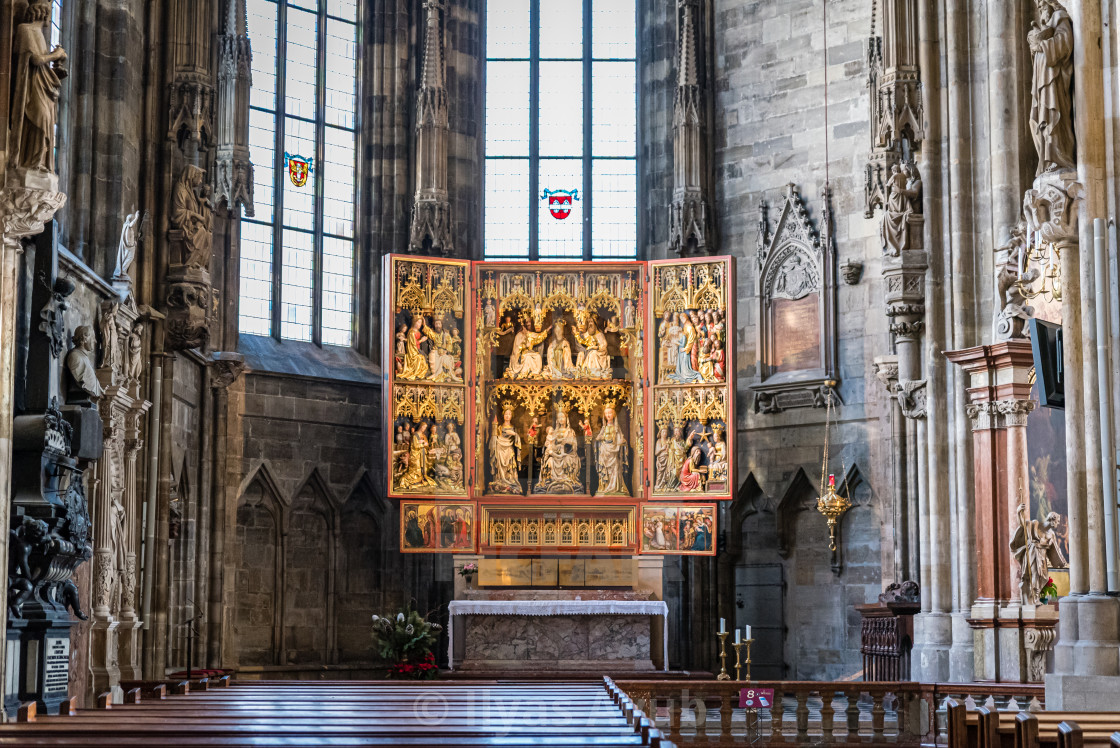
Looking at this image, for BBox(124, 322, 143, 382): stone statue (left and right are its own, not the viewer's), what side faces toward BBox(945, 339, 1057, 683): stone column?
front

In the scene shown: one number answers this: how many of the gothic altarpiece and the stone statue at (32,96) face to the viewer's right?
1

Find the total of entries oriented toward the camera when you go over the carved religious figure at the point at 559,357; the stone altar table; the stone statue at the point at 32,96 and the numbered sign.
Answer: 3

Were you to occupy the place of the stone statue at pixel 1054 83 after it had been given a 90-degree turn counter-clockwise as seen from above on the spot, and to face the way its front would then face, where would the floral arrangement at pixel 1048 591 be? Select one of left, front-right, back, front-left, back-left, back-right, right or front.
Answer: back-left

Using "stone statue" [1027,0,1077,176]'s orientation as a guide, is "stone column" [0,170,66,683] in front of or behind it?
in front

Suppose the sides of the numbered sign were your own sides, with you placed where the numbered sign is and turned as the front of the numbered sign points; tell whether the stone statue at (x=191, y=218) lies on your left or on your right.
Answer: on your right

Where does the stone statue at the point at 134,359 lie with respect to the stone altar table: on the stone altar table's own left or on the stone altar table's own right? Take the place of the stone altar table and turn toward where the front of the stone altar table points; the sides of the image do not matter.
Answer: on the stone altar table's own right

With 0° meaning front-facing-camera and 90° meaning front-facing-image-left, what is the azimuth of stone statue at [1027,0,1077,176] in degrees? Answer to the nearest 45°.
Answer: approximately 45°

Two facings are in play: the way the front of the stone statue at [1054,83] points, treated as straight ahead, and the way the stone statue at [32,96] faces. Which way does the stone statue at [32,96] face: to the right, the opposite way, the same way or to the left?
the opposite way

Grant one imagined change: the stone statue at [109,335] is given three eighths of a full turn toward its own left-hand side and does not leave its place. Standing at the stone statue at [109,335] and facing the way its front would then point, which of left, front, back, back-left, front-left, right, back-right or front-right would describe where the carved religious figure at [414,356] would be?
front-right
